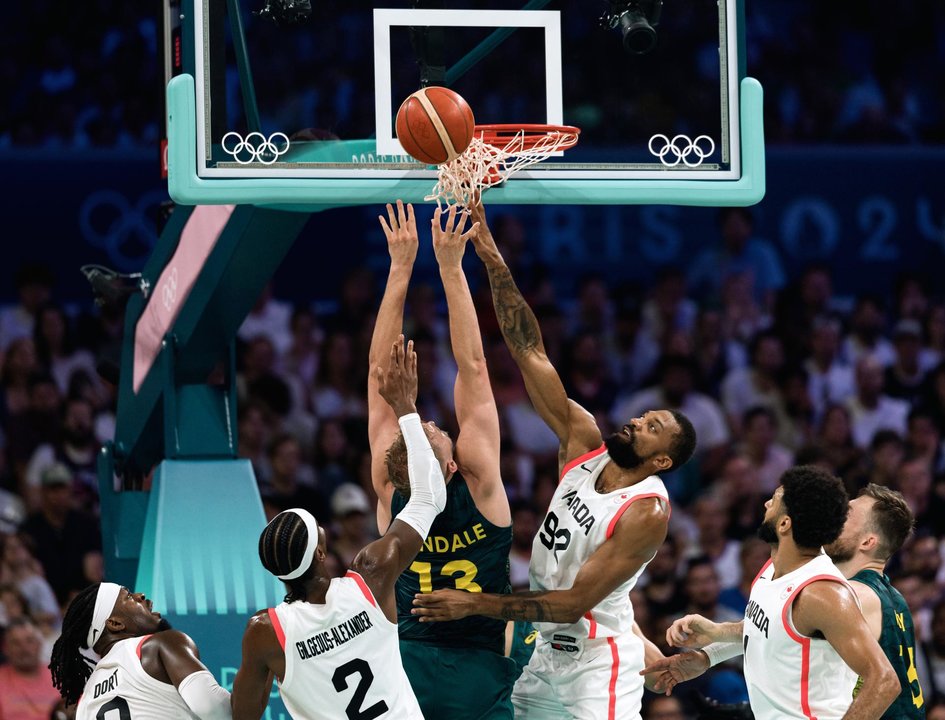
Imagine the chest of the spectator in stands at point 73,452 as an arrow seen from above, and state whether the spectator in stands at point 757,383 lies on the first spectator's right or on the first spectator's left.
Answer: on the first spectator's left

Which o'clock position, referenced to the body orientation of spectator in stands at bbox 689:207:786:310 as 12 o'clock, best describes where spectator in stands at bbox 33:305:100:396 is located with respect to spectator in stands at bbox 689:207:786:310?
spectator in stands at bbox 33:305:100:396 is roughly at 2 o'clock from spectator in stands at bbox 689:207:786:310.

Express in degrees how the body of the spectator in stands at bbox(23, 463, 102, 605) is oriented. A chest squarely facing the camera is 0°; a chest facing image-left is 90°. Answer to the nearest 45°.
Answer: approximately 0°

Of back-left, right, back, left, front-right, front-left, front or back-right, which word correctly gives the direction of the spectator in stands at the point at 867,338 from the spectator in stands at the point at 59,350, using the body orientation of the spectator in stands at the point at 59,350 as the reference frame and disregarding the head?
left

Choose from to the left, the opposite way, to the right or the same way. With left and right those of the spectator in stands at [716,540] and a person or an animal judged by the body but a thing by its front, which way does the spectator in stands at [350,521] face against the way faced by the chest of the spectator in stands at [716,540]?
the same way

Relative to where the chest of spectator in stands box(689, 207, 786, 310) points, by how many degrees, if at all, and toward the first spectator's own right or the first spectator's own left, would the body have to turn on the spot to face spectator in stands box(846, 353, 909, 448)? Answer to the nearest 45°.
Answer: approximately 45° to the first spectator's own left

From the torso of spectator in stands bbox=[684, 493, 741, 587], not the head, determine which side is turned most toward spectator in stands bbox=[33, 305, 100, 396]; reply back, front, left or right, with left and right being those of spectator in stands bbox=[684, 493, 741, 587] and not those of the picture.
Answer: right

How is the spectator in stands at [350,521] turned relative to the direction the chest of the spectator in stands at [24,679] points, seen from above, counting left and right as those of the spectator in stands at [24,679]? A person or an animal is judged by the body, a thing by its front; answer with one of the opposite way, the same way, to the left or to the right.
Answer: the same way

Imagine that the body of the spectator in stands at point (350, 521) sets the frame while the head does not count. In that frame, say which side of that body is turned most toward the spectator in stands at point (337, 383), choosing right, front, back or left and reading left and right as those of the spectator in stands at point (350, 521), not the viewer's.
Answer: back

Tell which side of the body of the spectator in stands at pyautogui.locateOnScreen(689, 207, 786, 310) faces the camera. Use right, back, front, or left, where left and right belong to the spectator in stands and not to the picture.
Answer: front

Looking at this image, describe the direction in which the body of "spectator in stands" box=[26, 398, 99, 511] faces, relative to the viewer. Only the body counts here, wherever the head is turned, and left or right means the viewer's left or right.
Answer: facing the viewer

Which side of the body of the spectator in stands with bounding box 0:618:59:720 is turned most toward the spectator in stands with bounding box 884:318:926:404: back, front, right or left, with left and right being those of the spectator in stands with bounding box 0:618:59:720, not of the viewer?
left

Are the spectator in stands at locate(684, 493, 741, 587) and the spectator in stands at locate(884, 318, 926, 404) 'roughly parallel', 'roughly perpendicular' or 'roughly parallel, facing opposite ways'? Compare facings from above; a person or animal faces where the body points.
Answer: roughly parallel
